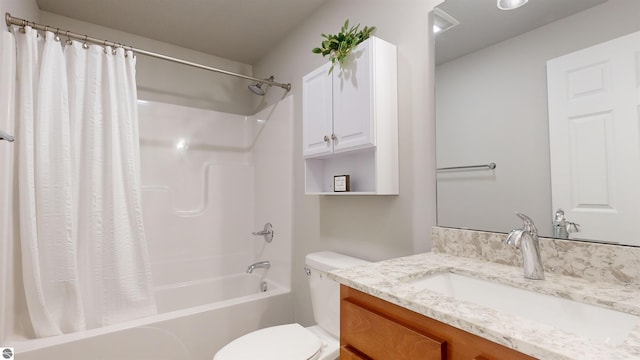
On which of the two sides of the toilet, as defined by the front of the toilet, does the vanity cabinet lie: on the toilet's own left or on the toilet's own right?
on the toilet's own left

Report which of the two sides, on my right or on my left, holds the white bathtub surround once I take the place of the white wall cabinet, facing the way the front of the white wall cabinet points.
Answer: on my right

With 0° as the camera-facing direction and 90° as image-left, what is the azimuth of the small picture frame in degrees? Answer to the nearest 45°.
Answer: approximately 45°
